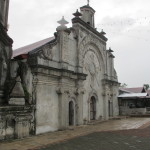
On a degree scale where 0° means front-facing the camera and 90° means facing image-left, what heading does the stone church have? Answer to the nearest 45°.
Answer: approximately 315°

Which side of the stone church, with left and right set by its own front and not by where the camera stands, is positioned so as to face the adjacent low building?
left
